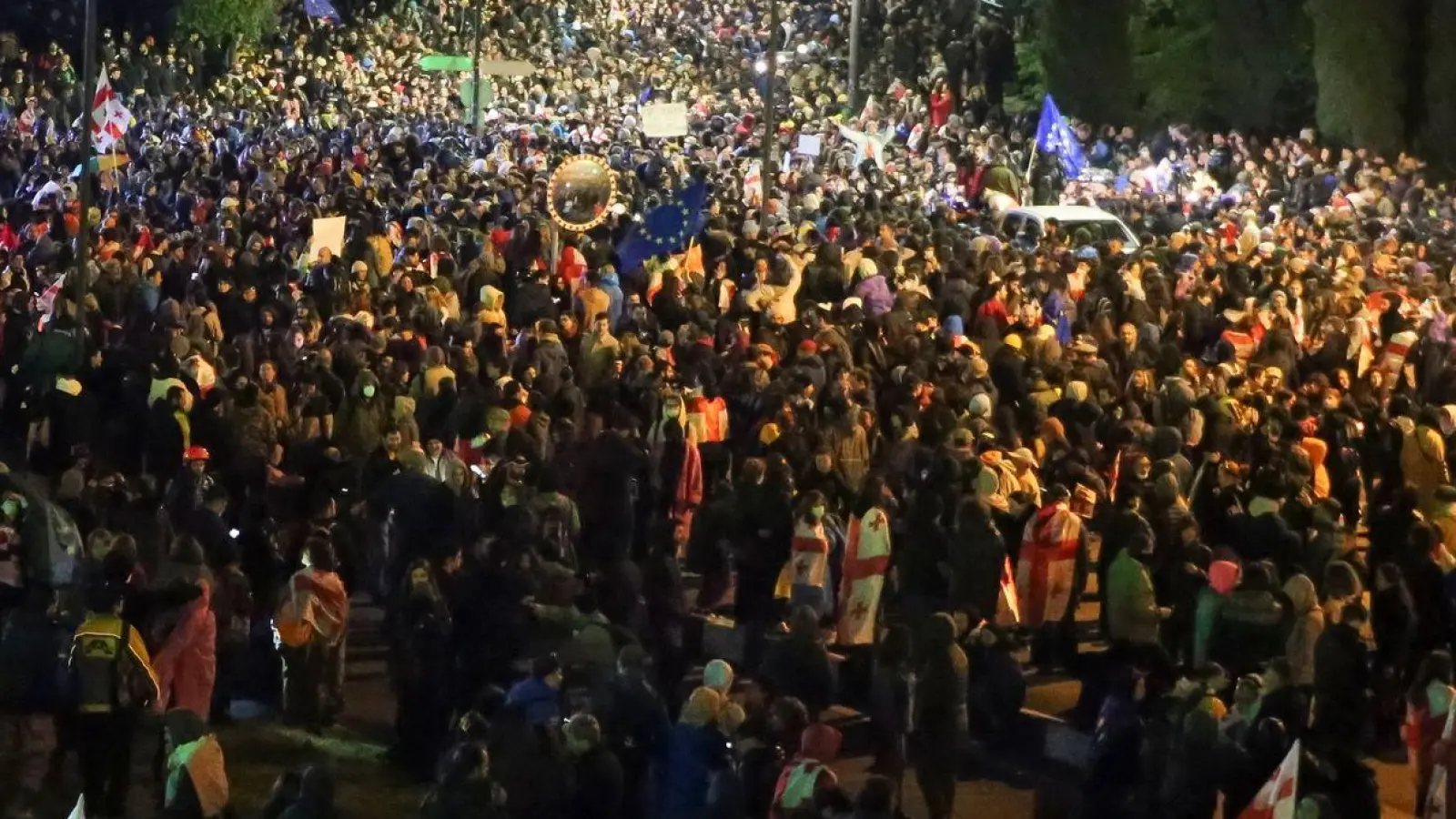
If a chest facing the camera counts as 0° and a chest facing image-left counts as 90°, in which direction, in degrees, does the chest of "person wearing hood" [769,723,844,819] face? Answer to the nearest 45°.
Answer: approximately 225°

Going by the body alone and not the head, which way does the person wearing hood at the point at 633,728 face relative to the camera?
away from the camera

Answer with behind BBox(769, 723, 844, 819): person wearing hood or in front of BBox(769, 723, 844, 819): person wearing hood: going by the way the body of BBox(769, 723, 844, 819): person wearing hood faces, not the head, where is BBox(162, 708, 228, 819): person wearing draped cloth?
behind

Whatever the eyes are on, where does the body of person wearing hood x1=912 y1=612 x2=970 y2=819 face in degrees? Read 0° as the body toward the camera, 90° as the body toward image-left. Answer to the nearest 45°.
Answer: approximately 180°

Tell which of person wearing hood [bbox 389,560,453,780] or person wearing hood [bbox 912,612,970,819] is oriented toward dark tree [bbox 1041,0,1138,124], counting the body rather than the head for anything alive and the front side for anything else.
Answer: person wearing hood [bbox 912,612,970,819]

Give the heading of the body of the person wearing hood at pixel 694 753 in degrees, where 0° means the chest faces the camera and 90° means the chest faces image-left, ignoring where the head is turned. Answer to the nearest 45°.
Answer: approximately 225°
